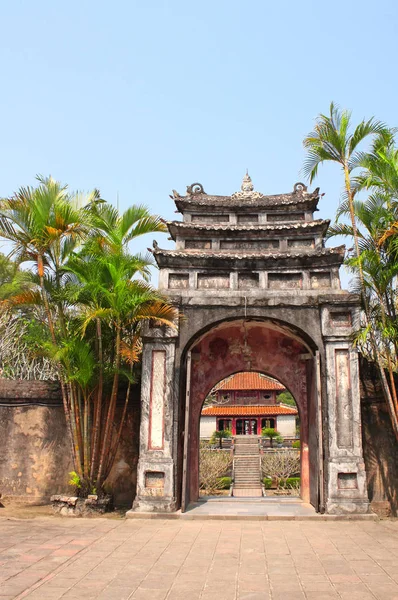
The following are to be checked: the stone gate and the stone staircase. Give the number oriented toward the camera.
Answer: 2

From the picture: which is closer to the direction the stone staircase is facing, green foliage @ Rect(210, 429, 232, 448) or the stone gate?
the stone gate

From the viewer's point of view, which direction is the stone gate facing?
toward the camera

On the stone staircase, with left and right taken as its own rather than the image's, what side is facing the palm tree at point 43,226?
front

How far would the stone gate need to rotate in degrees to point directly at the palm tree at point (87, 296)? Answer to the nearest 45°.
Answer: approximately 45° to its right

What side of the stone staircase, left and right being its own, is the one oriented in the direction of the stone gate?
front

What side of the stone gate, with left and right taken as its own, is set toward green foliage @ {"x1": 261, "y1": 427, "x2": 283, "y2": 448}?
back

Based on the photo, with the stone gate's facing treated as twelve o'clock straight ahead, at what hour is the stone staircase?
The stone staircase is roughly at 6 o'clock from the stone gate.

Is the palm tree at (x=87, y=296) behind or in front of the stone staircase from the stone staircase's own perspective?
in front

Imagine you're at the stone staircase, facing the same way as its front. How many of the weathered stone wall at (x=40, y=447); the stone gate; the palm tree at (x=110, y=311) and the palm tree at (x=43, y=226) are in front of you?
4

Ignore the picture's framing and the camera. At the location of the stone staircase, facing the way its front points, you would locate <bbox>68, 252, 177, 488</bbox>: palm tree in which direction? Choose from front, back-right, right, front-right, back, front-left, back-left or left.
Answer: front

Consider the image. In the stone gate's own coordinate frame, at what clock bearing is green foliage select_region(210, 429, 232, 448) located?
The green foliage is roughly at 6 o'clock from the stone gate.
